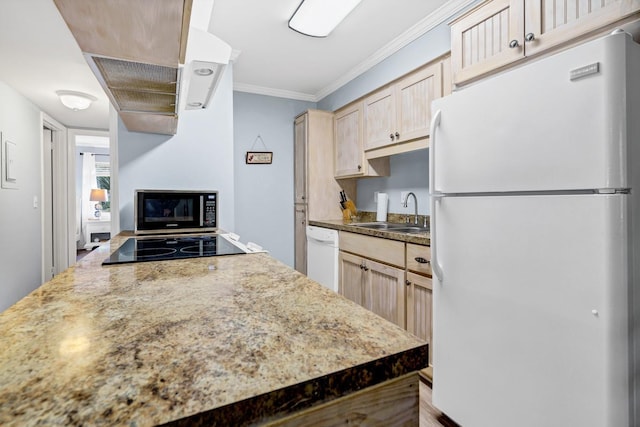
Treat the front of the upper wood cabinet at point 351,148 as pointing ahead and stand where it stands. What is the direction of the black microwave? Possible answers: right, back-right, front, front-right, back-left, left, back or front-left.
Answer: front

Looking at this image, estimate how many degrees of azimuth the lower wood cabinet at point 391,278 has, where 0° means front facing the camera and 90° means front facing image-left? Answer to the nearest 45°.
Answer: approximately 45°

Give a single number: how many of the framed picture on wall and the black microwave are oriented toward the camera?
2

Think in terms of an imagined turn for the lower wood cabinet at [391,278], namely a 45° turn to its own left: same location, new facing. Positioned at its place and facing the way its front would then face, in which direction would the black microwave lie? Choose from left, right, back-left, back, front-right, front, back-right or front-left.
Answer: right

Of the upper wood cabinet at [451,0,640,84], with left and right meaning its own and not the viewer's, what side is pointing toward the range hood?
front

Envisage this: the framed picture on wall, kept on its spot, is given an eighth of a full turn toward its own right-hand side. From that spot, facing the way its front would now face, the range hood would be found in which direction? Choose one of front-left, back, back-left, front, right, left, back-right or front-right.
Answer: front-left

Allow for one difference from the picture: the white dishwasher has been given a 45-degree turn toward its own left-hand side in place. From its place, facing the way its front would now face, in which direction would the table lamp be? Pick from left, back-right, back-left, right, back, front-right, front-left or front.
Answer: back-right

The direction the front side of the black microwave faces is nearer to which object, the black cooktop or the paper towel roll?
the black cooktop

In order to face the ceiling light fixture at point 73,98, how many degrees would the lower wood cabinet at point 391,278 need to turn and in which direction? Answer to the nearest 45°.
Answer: approximately 45° to its right

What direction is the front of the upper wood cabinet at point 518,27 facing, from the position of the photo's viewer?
facing the viewer and to the left of the viewer

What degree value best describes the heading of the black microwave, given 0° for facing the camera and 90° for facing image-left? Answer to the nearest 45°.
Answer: approximately 0°
